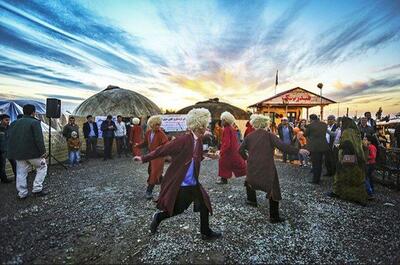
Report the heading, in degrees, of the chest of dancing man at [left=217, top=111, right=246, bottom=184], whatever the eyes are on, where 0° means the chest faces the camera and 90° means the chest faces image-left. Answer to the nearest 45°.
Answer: approximately 90°

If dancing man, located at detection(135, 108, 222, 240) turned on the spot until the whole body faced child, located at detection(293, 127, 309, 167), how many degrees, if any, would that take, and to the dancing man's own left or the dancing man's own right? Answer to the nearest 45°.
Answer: approximately 90° to the dancing man's own left

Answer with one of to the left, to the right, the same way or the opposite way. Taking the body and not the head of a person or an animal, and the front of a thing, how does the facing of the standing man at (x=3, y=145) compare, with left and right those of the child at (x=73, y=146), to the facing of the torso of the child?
to the left

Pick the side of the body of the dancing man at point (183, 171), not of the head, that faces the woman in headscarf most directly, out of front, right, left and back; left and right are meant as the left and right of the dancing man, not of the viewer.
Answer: left

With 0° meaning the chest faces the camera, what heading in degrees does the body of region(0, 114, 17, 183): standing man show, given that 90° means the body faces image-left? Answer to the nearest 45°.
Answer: approximately 270°

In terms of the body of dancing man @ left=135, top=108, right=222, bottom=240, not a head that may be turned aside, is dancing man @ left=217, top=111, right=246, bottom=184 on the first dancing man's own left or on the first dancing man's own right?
on the first dancing man's own left

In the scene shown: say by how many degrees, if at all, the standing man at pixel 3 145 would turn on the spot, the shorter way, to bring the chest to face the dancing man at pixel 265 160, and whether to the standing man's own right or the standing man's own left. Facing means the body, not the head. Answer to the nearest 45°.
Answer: approximately 45° to the standing man's own right

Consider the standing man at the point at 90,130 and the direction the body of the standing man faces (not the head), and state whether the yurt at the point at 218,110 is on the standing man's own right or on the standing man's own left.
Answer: on the standing man's own left

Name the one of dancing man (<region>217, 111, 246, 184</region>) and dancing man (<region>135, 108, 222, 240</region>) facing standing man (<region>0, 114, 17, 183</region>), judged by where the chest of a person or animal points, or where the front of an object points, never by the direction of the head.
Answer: dancing man (<region>217, 111, 246, 184</region>)

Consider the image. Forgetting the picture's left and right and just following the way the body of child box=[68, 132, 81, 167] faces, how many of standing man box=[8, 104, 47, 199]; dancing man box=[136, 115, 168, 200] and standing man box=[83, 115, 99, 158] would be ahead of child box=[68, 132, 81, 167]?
2

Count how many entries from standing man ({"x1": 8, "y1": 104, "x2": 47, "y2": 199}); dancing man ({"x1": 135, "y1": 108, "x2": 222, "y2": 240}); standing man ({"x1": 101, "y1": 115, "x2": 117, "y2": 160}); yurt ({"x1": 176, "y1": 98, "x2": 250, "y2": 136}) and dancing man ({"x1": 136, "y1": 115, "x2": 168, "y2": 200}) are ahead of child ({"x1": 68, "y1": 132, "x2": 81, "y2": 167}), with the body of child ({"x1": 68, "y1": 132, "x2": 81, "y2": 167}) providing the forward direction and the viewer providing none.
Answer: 3

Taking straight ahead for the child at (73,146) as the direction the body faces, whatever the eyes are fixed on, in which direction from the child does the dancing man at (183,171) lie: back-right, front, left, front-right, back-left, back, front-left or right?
front

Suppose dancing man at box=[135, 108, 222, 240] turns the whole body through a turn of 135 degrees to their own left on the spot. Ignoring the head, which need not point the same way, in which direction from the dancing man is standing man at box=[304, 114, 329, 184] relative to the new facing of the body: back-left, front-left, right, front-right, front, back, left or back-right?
front-right

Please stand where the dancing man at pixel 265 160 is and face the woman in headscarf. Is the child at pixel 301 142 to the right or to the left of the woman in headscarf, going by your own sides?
left
